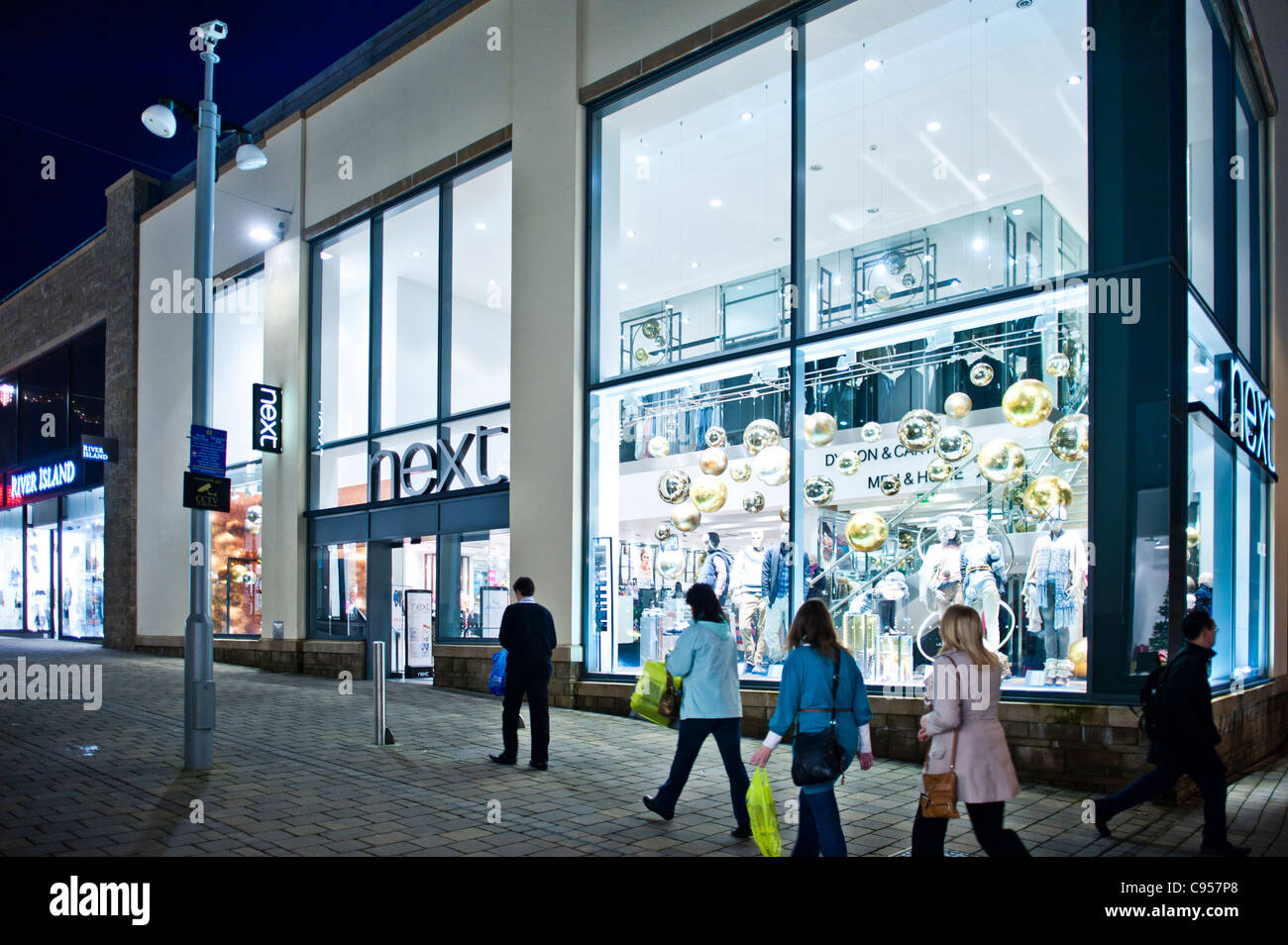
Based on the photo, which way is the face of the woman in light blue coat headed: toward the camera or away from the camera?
away from the camera

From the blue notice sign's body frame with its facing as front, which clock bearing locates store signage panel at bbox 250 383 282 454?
The store signage panel is roughly at 6 o'clock from the blue notice sign.

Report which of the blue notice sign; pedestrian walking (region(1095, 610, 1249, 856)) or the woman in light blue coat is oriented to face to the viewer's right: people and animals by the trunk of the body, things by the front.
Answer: the pedestrian walking

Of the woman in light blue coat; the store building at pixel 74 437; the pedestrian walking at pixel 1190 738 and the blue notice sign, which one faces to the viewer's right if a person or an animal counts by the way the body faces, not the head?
the pedestrian walking

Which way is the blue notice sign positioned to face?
toward the camera

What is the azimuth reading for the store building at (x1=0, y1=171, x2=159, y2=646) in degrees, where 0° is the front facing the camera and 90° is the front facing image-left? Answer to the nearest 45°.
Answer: approximately 45°

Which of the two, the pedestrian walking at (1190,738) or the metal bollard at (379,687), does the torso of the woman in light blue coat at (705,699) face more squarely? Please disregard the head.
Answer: the metal bollard

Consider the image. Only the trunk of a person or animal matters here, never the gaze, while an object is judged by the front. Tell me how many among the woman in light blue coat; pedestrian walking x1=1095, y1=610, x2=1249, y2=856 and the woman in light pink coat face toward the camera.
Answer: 0

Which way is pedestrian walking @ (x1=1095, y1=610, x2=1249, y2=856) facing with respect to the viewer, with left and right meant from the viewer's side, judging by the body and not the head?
facing to the right of the viewer

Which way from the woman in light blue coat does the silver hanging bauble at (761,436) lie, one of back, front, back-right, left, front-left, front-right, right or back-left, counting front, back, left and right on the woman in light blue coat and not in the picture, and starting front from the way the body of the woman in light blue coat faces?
front-right

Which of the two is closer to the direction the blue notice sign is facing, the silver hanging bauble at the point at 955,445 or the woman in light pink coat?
the woman in light pink coat

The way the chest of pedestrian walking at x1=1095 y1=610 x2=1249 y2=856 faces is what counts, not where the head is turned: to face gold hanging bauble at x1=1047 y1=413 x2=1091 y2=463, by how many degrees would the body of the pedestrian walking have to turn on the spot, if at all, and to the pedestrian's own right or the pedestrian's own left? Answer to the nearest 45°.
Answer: approximately 90° to the pedestrian's own left

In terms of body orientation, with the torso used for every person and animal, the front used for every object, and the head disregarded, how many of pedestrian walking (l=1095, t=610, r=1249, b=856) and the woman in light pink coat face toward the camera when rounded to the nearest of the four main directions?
0
